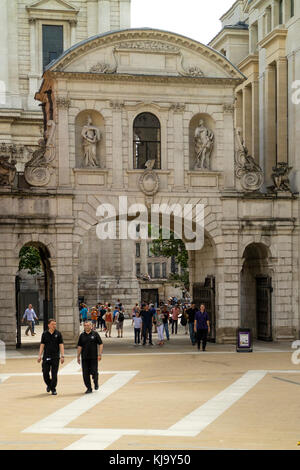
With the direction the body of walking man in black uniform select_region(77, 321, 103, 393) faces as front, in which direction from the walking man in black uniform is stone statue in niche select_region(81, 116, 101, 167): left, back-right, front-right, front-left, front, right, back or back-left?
back

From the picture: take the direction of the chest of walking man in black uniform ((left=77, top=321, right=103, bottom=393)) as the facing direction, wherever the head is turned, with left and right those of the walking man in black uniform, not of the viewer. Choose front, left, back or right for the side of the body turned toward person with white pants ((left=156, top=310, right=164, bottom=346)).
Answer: back

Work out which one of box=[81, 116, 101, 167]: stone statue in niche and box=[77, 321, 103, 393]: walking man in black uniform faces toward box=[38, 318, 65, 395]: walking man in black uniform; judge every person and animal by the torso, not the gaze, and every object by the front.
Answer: the stone statue in niche

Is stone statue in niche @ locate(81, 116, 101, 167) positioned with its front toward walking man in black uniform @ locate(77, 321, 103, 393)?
yes

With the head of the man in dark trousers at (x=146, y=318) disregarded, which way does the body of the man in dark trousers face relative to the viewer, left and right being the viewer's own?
facing the viewer

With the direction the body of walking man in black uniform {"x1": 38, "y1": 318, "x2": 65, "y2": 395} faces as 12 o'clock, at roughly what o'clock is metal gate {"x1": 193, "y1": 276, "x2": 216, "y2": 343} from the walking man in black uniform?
The metal gate is roughly at 7 o'clock from the walking man in black uniform.

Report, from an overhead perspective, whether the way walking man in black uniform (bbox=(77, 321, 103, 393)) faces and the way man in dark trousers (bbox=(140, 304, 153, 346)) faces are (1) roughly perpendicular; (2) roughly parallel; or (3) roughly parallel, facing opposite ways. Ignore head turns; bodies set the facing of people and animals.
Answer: roughly parallel

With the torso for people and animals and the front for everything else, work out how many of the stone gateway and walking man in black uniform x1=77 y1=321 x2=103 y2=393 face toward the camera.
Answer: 2

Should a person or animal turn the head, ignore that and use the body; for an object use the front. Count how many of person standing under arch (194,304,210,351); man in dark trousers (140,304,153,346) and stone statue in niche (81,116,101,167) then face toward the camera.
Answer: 3

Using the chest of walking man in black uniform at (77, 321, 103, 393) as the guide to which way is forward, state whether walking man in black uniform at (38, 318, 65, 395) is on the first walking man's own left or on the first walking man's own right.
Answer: on the first walking man's own right

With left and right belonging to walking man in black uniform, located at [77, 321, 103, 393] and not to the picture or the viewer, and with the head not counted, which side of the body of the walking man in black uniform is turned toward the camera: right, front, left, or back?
front

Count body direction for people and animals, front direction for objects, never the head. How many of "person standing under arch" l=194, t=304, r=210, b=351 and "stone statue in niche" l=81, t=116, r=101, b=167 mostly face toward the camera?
2
